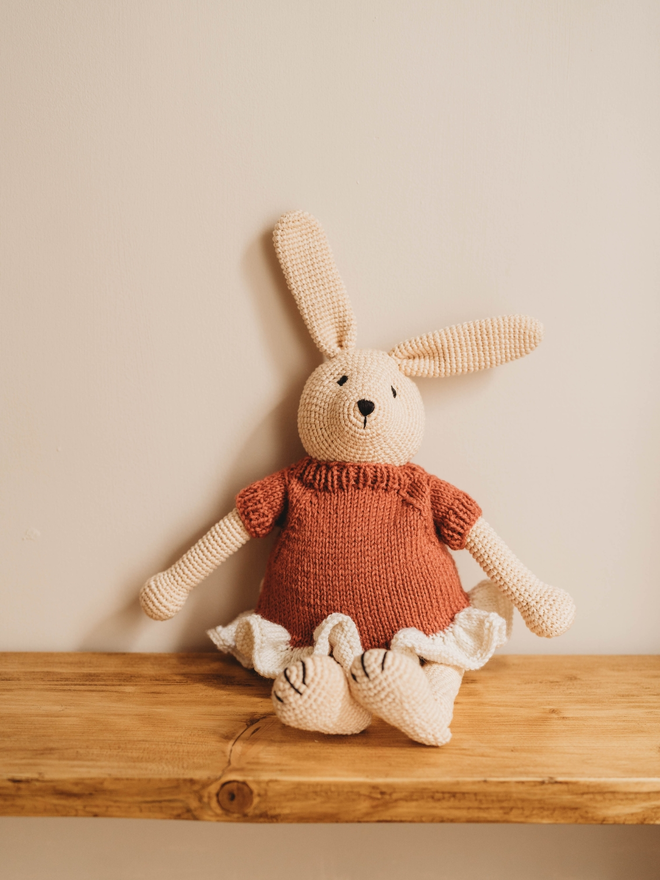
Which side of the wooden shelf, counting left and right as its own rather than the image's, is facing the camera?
front
